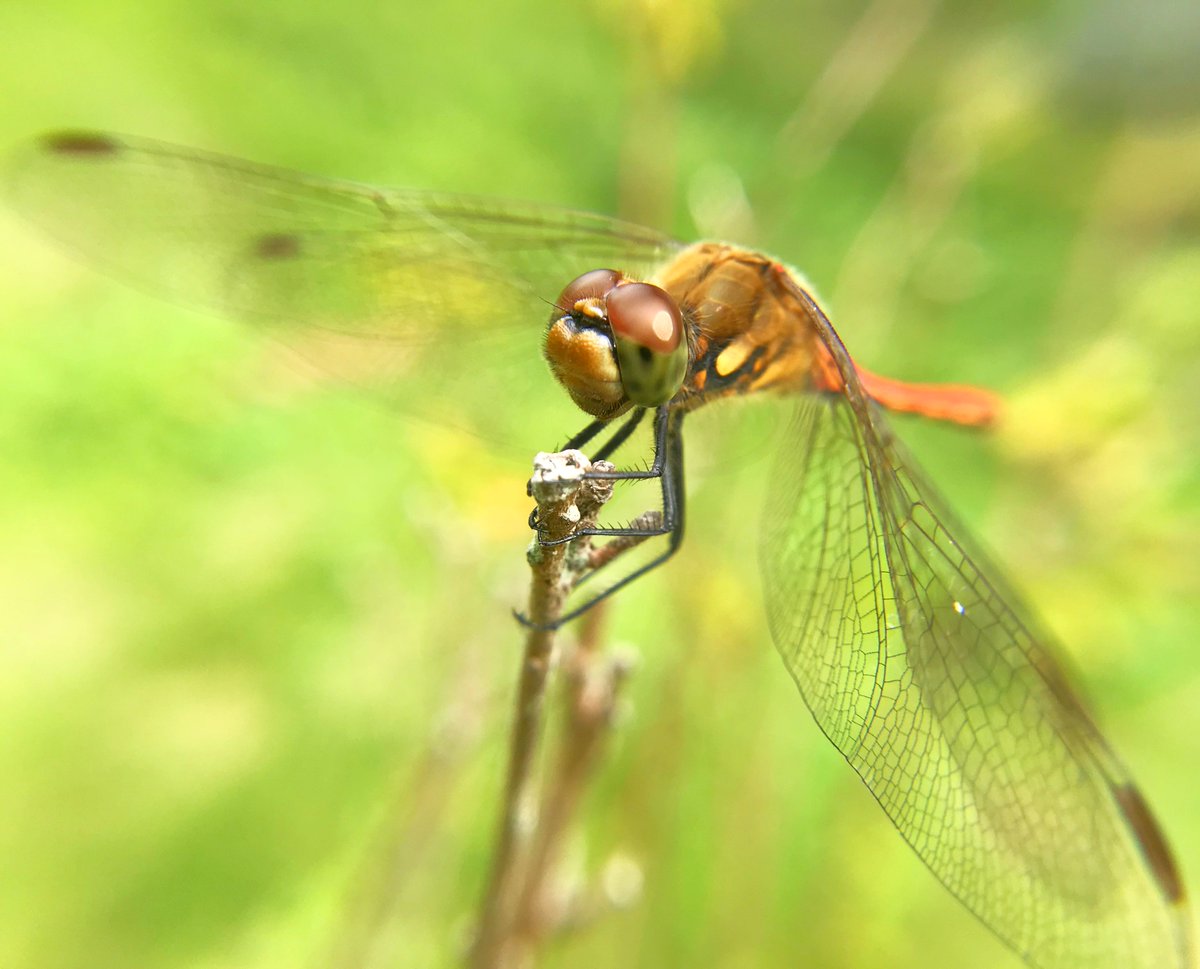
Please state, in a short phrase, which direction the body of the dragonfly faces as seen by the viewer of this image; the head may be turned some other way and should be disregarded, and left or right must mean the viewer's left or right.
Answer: facing the viewer and to the left of the viewer
